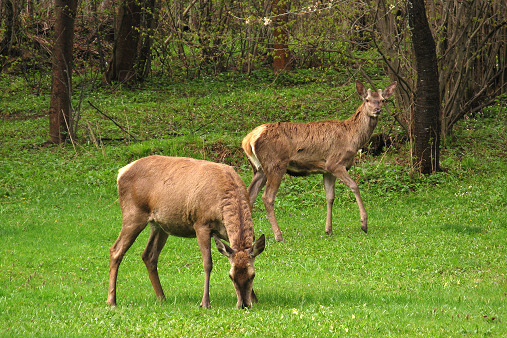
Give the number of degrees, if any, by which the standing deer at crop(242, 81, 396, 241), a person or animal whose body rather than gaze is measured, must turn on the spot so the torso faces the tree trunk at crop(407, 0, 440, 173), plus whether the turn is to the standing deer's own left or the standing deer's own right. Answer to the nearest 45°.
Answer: approximately 45° to the standing deer's own left

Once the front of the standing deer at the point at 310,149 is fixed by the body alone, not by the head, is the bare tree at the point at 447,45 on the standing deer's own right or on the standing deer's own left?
on the standing deer's own left

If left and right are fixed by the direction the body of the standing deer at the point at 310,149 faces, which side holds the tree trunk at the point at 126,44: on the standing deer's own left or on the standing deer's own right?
on the standing deer's own left

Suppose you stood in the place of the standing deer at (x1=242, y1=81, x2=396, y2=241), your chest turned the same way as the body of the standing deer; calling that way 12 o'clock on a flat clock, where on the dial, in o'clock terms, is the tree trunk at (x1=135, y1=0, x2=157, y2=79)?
The tree trunk is roughly at 8 o'clock from the standing deer.

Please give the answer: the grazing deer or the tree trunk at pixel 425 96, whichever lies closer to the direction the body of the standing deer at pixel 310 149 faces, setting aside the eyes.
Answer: the tree trunk

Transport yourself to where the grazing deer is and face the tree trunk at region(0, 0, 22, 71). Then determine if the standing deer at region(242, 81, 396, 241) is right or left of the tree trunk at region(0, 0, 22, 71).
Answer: right

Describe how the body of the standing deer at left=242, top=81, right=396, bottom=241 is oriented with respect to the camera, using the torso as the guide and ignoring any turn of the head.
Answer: to the viewer's right

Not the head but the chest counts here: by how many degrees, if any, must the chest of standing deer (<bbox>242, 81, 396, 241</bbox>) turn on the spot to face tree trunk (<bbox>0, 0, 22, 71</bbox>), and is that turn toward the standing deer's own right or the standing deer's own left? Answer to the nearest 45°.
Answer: approximately 135° to the standing deer's own left

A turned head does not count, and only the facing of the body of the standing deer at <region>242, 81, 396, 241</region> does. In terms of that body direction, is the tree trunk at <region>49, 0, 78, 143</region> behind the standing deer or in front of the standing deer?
behind

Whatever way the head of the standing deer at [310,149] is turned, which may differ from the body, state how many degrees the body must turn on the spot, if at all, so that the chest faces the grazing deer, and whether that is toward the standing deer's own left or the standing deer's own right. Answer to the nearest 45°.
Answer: approximately 90° to the standing deer's own right
